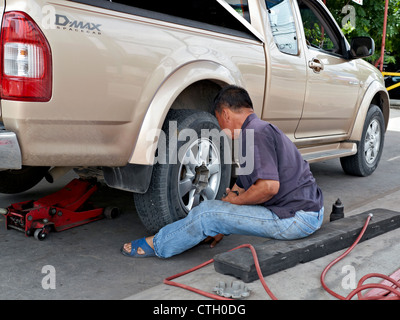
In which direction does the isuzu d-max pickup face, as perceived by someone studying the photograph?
facing away from the viewer and to the right of the viewer
